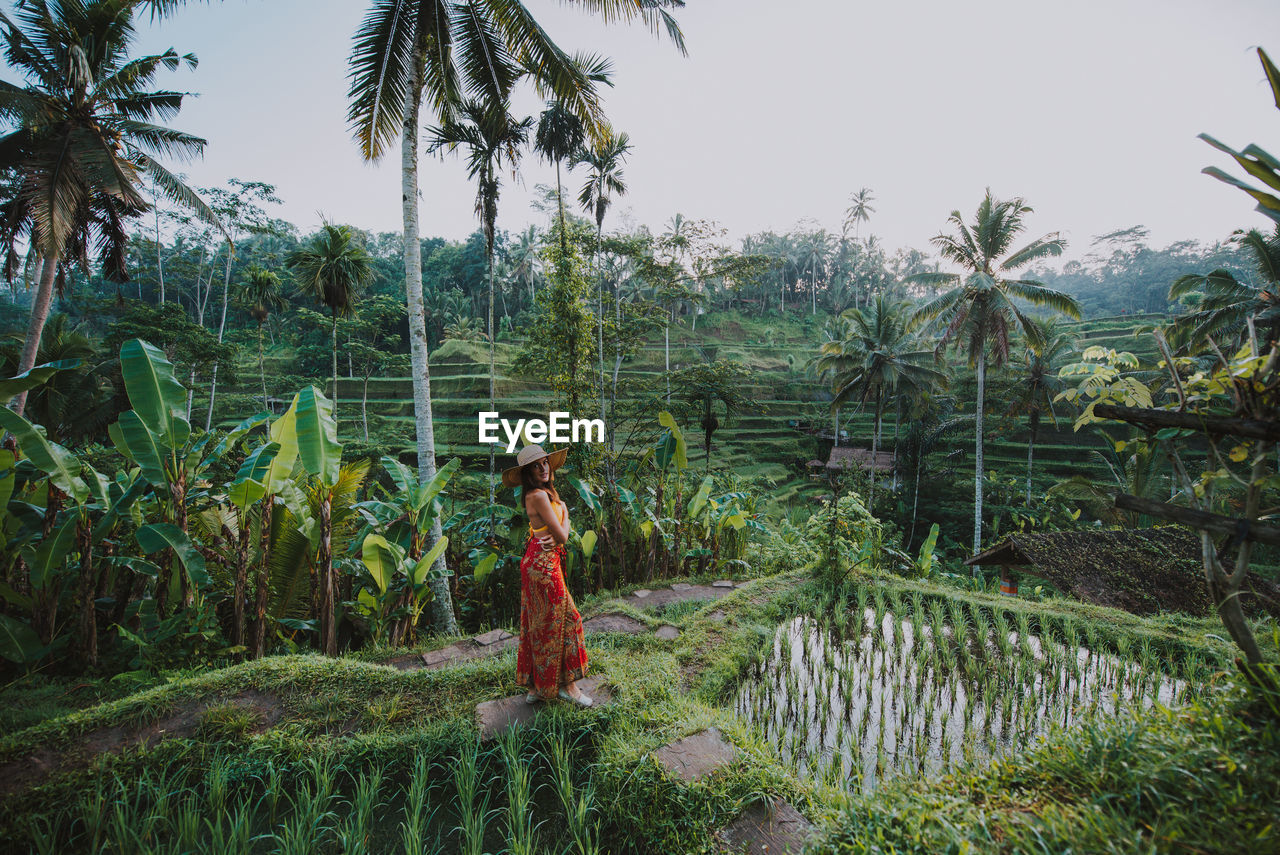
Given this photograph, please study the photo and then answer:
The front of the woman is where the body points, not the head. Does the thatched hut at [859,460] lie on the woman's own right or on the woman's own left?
on the woman's own left

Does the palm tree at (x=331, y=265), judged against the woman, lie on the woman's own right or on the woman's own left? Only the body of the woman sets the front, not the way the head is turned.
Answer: on the woman's own left

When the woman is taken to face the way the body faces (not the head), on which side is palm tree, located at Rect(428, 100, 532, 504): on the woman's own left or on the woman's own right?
on the woman's own left

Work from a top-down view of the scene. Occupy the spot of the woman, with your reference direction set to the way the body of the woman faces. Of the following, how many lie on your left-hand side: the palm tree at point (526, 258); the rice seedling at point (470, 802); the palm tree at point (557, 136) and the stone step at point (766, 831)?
2

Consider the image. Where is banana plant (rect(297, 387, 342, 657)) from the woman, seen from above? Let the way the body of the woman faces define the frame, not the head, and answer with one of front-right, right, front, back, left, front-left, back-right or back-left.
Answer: back-left

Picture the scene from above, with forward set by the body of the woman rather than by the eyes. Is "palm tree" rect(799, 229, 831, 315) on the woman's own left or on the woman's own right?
on the woman's own left

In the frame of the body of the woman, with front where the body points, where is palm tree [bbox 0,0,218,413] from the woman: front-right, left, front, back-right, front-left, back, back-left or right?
back-left

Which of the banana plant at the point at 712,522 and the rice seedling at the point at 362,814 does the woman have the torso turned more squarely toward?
the banana plant

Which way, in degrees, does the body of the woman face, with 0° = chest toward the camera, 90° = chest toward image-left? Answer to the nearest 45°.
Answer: approximately 270°
